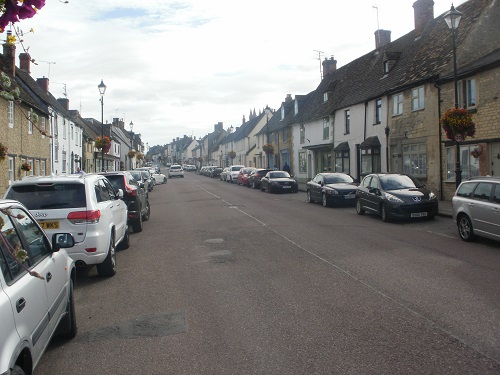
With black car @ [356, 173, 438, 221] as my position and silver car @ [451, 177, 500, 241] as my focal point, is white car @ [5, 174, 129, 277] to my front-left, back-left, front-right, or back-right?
front-right

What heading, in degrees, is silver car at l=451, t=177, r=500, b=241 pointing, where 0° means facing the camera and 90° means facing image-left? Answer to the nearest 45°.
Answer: approximately 315°

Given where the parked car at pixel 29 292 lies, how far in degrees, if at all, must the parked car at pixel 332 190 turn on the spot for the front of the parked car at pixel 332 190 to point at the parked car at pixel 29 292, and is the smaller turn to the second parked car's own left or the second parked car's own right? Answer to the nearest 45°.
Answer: approximately 45° to the second parked car's own right

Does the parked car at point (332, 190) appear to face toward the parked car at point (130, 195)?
no

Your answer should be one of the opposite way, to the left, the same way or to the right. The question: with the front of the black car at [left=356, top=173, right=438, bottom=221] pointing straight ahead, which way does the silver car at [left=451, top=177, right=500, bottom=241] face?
the same way

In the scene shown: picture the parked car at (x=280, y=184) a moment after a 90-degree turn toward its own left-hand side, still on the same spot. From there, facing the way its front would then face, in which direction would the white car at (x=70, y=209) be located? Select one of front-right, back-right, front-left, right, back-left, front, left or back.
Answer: back-right

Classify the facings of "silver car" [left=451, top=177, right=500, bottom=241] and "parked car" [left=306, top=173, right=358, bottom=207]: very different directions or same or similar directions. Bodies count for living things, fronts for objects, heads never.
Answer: same or similar directions

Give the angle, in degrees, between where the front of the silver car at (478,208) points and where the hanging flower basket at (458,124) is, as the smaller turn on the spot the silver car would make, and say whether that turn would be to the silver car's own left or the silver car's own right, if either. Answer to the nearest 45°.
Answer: approximately 135° to the silver car's own left

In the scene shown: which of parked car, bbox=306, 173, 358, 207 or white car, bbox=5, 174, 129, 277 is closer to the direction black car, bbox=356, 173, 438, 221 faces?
the white car

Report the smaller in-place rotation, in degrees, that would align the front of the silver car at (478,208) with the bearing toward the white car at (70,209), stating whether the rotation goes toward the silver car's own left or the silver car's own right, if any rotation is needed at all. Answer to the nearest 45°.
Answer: approximately 90° to the silver car's own right

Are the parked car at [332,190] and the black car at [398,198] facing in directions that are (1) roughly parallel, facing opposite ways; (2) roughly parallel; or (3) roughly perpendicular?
roughly parallel

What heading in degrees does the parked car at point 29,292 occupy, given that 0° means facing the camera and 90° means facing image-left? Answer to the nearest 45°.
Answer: approximately 225°

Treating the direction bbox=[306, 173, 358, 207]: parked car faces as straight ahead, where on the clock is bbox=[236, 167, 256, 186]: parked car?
bbox=[236, 167, 256, 186]: parked car is roughly at 7 o'clock from bbox=[306, 173, 358, 207]: parked car.

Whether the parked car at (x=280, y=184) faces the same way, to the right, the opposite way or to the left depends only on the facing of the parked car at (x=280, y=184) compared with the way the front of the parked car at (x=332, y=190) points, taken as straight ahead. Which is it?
the same way

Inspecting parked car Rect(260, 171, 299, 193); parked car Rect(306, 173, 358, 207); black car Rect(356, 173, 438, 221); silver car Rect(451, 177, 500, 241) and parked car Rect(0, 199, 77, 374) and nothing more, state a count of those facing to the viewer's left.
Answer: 0

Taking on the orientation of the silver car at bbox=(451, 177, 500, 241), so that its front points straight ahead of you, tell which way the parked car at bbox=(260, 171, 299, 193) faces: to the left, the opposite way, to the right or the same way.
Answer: the same way
